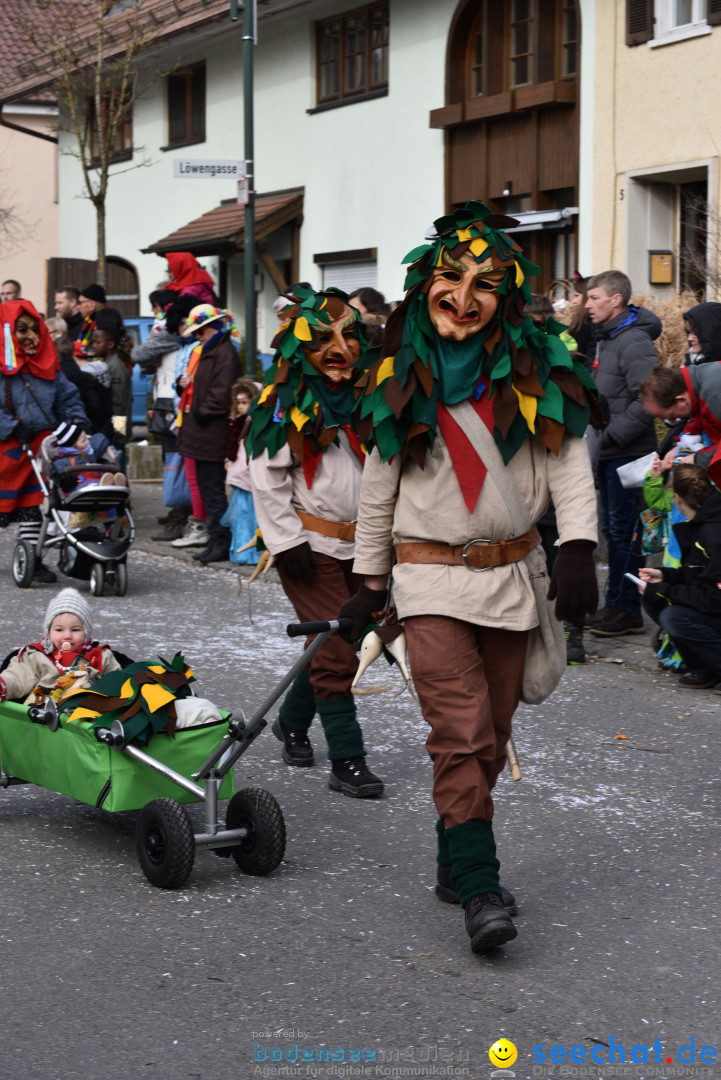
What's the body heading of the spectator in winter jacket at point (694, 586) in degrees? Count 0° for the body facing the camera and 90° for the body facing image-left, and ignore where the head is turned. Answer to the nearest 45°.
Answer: approximately 90°

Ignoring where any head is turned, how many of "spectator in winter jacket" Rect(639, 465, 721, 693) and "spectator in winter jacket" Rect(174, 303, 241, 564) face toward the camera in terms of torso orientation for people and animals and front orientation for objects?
0

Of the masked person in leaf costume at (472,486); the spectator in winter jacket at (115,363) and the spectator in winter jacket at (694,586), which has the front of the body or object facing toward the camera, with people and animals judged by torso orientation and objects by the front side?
the masked person in leaf costume

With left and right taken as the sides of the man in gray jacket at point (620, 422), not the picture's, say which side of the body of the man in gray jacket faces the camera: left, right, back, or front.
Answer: left

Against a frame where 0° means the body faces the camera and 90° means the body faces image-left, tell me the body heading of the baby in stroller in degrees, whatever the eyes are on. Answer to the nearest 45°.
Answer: approximately 315°

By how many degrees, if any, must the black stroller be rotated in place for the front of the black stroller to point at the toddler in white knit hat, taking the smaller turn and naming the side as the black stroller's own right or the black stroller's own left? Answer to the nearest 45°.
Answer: approximately 45° to the black stroller's own right

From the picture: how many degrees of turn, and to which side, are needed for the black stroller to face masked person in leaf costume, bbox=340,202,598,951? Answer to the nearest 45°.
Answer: approximately 45° to its right
